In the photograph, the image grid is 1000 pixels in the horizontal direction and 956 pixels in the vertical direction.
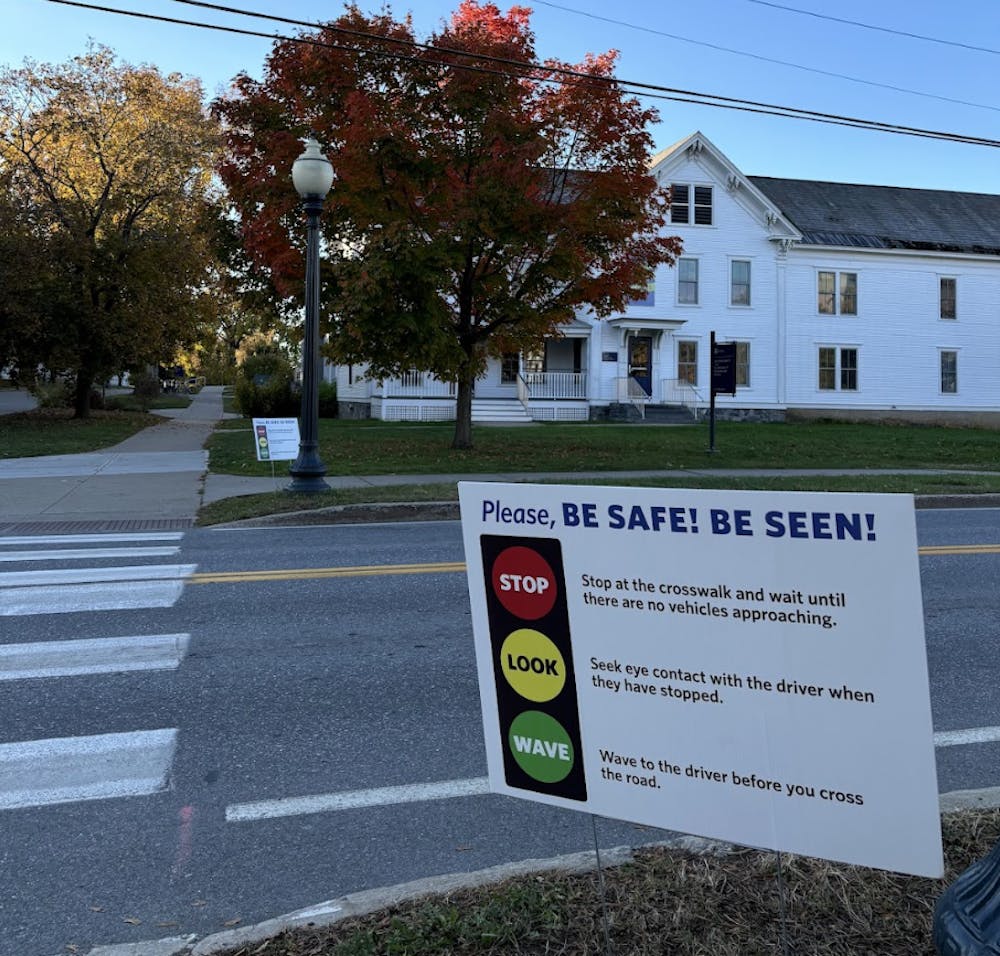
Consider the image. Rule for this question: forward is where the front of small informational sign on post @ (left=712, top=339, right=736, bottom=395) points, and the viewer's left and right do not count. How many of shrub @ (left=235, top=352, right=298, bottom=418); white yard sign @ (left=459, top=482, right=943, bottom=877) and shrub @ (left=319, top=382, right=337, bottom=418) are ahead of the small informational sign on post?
1

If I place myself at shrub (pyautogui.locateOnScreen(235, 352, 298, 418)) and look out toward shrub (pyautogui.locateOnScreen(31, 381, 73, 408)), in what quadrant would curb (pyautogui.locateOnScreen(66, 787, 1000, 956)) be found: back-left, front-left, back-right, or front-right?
back-left

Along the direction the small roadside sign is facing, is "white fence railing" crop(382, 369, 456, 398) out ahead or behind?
behind

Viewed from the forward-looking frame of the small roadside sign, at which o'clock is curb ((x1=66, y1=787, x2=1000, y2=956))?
The curb is roughly at 12 o'clock from the small roadside sign.

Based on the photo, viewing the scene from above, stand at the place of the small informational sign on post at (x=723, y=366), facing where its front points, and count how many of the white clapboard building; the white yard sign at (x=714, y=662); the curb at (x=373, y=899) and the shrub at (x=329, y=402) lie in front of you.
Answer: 2

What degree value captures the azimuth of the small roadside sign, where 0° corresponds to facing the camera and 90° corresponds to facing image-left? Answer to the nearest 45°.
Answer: approximately 0°

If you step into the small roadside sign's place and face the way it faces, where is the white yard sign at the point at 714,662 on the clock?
The white yard sign is roughly at 12 o'clock from the small roadside sign.

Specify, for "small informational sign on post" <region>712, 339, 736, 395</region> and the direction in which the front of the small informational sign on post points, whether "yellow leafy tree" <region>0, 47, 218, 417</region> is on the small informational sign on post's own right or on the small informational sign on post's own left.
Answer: on the small informational sign on post's own right

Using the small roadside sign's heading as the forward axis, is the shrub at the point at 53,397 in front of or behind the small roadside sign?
behind

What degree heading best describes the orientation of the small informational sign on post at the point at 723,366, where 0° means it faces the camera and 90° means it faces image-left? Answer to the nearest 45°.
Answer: approximately 0°

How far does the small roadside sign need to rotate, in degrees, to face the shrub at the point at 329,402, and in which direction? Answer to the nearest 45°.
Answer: approximately 180°

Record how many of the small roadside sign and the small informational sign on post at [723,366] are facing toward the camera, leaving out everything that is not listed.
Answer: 2
